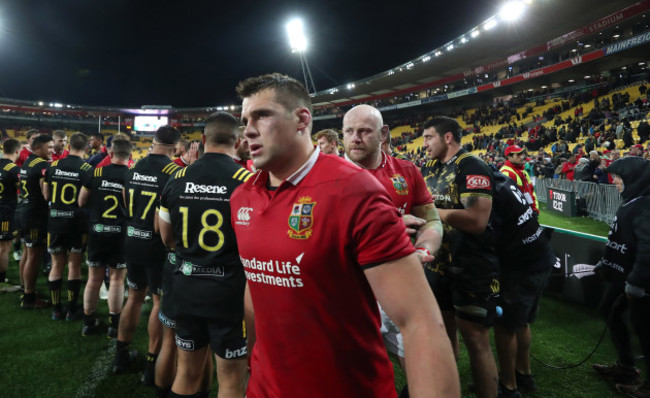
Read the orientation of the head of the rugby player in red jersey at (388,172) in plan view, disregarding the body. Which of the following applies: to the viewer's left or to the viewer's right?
to the viewer's left

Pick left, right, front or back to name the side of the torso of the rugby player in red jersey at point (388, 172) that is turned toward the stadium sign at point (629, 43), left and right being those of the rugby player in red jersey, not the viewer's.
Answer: back

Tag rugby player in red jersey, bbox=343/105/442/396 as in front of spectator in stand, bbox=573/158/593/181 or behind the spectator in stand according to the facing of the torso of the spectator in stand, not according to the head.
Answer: in front

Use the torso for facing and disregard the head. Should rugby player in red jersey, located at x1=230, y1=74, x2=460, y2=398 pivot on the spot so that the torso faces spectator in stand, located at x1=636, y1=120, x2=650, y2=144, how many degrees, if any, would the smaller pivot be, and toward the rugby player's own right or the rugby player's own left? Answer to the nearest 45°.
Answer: approximately 180°

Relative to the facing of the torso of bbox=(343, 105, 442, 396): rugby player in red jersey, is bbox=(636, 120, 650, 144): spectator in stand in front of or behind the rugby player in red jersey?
behind

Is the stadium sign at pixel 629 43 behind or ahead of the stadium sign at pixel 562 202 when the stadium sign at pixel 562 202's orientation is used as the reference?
behind

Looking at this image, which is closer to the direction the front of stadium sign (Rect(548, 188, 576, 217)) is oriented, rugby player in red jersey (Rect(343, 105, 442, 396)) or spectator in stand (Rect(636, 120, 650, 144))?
the rugby player in red jersey

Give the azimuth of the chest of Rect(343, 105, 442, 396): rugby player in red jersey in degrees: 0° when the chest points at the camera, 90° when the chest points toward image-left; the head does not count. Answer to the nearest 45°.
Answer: approximately 45°

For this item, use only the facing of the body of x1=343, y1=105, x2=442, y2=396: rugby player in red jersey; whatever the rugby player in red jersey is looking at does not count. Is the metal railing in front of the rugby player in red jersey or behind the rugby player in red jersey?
behind

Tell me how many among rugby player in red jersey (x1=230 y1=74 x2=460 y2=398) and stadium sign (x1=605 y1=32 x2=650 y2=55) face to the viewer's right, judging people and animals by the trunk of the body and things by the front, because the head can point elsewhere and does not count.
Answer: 0

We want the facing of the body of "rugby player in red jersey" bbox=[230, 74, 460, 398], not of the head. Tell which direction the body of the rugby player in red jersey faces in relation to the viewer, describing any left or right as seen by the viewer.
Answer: facing the viewer and to the left of the viewer

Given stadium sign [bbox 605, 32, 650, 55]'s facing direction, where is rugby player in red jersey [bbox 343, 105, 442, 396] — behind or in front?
in front

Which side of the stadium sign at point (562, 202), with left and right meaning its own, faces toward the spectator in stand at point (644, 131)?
back

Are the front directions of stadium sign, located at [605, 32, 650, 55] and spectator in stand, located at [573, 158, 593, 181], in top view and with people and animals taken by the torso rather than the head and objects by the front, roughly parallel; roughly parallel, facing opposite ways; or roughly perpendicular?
roughly parallel

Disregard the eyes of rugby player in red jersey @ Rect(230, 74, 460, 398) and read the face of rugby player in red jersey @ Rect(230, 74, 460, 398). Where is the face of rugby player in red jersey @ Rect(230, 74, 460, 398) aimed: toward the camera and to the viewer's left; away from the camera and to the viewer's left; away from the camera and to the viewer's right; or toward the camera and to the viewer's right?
toward the camera and to the viewer's left

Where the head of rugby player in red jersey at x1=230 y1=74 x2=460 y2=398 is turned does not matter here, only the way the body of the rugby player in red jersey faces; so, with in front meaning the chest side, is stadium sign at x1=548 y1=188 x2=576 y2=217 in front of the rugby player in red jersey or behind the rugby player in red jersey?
behind

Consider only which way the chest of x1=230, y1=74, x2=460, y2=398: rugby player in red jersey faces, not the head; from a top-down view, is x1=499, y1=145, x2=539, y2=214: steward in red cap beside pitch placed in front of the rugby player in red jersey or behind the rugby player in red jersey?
behind

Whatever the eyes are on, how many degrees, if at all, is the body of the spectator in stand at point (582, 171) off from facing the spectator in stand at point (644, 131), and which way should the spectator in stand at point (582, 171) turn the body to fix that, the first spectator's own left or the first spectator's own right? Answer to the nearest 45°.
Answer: approximately 180°
